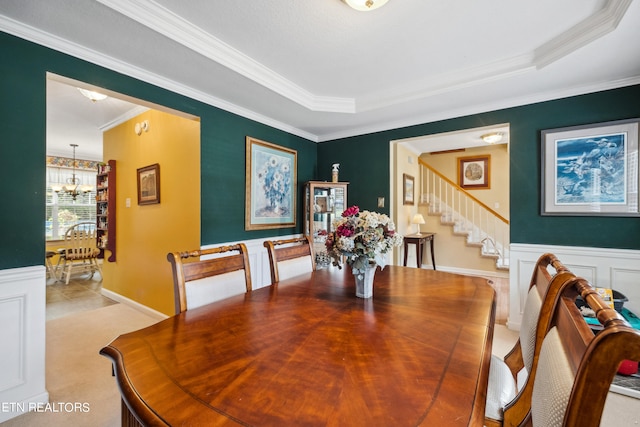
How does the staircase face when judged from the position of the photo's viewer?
facing to the right of the viewer

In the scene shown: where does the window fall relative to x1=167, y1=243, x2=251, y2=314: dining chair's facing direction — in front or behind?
behind

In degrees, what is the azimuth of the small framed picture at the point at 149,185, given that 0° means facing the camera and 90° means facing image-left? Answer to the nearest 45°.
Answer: approximately 45°

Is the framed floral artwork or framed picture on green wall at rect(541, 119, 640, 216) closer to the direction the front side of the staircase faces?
the framed picture on green wall

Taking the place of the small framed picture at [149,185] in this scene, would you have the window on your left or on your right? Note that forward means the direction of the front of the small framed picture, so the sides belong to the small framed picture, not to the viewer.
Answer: on your right

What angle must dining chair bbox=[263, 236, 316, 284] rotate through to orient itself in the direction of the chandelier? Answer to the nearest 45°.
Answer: approximately 180°

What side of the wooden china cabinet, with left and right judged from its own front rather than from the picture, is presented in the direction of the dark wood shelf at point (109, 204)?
right
